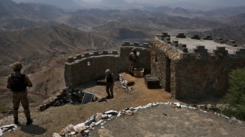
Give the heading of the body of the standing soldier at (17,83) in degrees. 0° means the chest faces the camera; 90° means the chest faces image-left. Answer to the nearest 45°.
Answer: approximately 180°

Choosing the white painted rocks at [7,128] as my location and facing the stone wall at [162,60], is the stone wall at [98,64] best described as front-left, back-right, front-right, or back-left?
front-left

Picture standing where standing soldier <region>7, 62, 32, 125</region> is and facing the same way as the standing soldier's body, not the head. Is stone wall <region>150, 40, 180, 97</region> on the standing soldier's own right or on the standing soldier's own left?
on the standing soldier's own right

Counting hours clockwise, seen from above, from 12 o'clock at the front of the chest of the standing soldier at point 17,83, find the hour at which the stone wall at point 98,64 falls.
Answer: The stone wall is roughly at 1 o'clock from the standing soldier.

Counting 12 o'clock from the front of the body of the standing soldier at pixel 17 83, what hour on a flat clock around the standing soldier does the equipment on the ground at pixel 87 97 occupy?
The equipment on the ground is roughly at 1 o'clock from the standing soldier.

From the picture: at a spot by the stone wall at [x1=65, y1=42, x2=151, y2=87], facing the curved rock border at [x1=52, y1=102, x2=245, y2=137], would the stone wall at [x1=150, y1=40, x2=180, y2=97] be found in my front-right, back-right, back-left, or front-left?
front-left

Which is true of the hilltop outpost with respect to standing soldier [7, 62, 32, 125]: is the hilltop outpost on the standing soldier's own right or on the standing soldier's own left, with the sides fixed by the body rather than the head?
on the standing soldier's own right

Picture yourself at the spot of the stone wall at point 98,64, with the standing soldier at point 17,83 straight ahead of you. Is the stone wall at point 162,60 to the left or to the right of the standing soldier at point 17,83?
left
